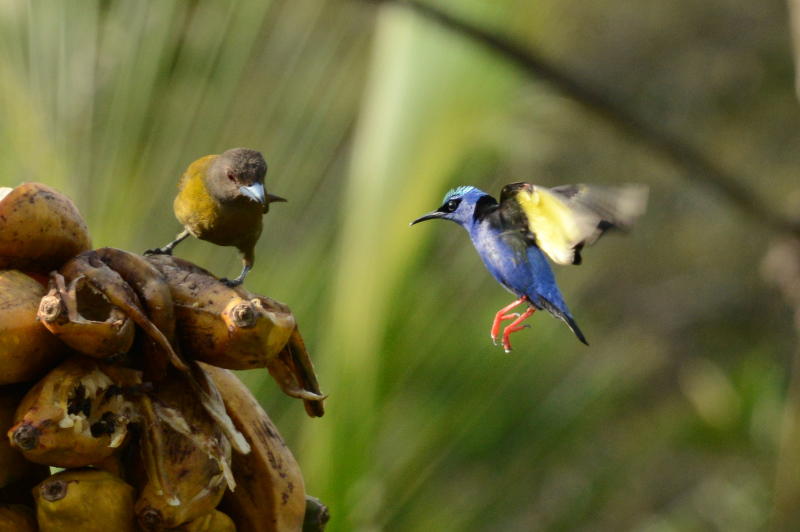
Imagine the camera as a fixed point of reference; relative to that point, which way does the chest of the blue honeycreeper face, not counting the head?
to the viewer's left
